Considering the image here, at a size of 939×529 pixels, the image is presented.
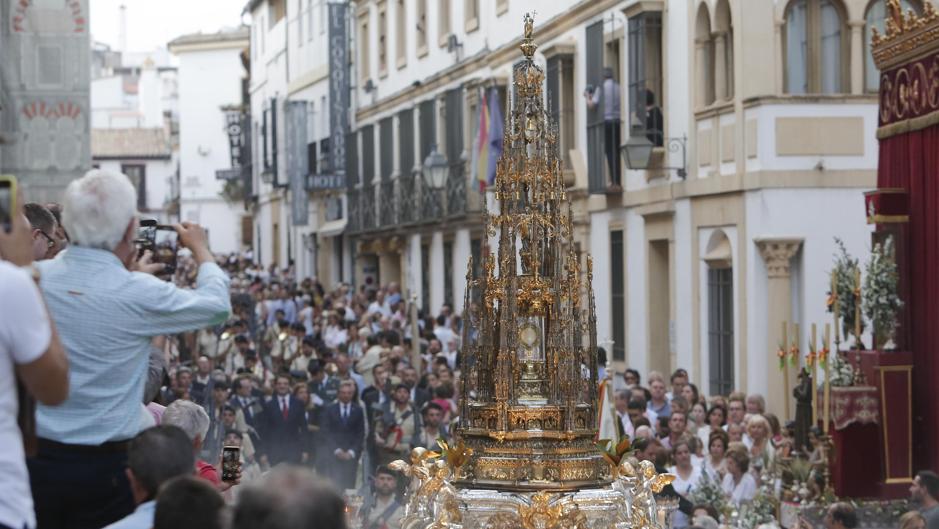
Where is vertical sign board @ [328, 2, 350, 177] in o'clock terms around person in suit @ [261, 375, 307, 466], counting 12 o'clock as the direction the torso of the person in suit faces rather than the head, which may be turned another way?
The vertical sign board is roughly at 6 o'clock from the person in suit.

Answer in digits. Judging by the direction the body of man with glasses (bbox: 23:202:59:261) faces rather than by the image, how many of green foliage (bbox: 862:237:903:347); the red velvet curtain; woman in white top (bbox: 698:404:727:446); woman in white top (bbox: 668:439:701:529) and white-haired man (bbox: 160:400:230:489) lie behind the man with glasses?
0

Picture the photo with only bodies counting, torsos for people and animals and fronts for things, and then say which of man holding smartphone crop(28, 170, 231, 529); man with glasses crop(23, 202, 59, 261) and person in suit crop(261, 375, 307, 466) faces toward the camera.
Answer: the person in suit

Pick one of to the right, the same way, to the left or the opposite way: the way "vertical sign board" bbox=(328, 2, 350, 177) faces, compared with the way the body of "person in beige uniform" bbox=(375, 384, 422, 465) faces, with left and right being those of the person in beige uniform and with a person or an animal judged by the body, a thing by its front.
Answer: the same way

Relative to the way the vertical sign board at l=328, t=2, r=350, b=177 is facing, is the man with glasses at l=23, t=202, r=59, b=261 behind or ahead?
ahead

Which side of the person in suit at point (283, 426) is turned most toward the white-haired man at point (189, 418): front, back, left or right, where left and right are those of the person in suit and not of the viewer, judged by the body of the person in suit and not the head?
front

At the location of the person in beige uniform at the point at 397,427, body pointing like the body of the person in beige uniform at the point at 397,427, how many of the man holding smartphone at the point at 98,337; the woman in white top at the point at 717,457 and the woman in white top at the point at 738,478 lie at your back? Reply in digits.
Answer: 0

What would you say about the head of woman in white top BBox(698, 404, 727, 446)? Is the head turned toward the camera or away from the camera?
toward the camera

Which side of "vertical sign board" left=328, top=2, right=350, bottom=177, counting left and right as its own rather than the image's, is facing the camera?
front

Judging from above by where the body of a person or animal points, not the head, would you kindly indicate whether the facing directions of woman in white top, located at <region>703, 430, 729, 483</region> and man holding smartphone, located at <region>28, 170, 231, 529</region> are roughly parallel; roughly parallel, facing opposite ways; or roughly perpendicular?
roughly parallel, facing opposite ways

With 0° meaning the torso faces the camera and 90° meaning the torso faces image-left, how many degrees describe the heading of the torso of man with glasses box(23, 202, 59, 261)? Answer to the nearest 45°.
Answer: approximately 270°

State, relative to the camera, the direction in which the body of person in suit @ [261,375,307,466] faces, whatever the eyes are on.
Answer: toward the camera

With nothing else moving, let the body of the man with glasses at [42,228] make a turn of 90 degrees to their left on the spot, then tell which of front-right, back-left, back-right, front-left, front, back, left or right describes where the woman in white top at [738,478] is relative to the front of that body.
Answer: front-right

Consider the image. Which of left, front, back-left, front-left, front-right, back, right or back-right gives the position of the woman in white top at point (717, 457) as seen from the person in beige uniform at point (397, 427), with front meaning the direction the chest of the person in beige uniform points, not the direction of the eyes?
front-left

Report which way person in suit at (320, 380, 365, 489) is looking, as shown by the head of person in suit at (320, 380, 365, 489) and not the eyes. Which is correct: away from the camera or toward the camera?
toward the camera

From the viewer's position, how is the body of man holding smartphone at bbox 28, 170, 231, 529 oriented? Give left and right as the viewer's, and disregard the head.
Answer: facing away from the viewer and to the right of the viewer

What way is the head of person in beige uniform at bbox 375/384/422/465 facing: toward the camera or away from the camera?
toward the camera
